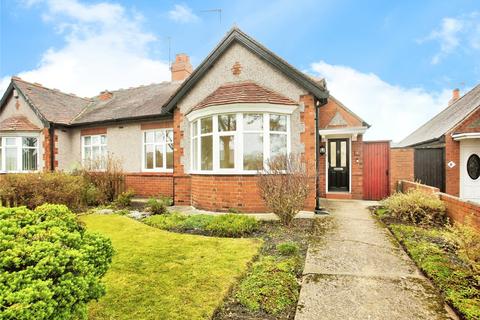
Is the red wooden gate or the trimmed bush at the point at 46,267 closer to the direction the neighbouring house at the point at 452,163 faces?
the trimmed bush

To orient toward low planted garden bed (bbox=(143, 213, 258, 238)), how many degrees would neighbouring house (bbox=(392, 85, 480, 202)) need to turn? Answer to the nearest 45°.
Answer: approximately 45° to its right

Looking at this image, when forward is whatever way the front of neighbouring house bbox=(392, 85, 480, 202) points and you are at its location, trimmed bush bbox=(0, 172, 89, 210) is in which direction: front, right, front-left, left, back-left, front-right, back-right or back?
front-right

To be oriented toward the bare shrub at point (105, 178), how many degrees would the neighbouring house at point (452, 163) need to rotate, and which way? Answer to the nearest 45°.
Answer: approximately 45° to its right

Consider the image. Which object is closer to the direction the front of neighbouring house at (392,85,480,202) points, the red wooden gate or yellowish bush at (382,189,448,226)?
the yellowish bush

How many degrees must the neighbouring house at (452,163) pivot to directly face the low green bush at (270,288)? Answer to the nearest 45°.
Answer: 0° — it already faces it

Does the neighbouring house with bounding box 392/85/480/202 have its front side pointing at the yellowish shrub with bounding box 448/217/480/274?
yes

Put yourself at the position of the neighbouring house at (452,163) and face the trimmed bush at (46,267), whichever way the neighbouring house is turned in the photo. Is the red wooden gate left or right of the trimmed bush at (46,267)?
right

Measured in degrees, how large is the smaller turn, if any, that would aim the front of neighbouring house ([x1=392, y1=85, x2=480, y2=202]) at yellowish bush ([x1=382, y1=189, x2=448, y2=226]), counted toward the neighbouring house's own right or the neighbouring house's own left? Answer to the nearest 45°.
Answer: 0° — it already faces it

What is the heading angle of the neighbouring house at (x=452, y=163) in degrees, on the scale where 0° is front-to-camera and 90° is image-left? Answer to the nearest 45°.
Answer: approximately 0°

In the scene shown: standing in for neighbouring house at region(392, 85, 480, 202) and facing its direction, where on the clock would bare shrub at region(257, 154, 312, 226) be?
The bare shrub is roughly at 1 o'clock from the neighbouring house.

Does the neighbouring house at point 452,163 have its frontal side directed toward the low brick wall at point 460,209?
yes
